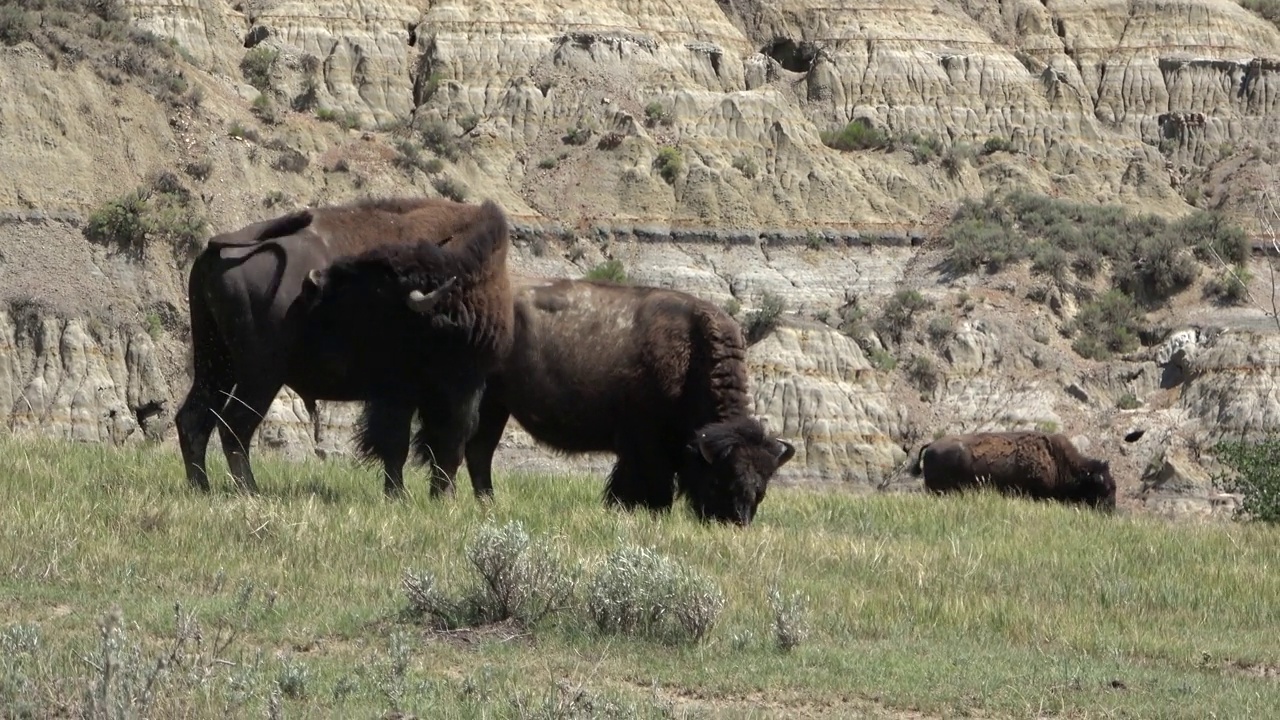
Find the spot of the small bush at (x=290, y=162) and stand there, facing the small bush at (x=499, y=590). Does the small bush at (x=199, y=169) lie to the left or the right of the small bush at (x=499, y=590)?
right

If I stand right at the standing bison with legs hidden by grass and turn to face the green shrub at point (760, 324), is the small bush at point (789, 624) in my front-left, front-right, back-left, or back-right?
back-left

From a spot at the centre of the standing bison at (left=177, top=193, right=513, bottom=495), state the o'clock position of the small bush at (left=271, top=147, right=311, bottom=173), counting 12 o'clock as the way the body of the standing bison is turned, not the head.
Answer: The small bush is roughly at 9 o'clock from the standing bison.

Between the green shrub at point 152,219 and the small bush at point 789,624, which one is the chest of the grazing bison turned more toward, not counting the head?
the small bush

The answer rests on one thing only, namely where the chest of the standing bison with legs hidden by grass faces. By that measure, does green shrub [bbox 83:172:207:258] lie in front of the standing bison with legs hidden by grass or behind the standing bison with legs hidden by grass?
behind

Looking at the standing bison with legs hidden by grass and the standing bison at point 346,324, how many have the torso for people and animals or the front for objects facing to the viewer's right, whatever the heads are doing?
2

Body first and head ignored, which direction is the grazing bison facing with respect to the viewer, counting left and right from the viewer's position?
facing the viewer and to the right of the viewer

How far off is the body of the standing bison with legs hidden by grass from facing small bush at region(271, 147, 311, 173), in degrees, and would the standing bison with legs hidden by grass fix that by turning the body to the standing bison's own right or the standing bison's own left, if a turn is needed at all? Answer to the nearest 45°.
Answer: approximately 135° to the standing bison's own left

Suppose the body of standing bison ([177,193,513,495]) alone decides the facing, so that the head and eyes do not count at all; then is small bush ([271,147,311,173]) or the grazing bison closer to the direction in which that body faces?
the grazing bison

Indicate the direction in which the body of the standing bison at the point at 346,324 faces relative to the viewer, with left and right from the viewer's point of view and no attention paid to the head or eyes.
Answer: facing to the right of the viewer

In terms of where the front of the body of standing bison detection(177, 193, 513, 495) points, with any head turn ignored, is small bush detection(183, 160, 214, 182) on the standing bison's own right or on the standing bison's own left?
on the standing bison's own left

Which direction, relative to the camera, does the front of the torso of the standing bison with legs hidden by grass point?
to the viewer's right

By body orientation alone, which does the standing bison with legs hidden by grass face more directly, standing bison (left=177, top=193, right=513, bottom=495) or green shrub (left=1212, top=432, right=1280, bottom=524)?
the green shrub
